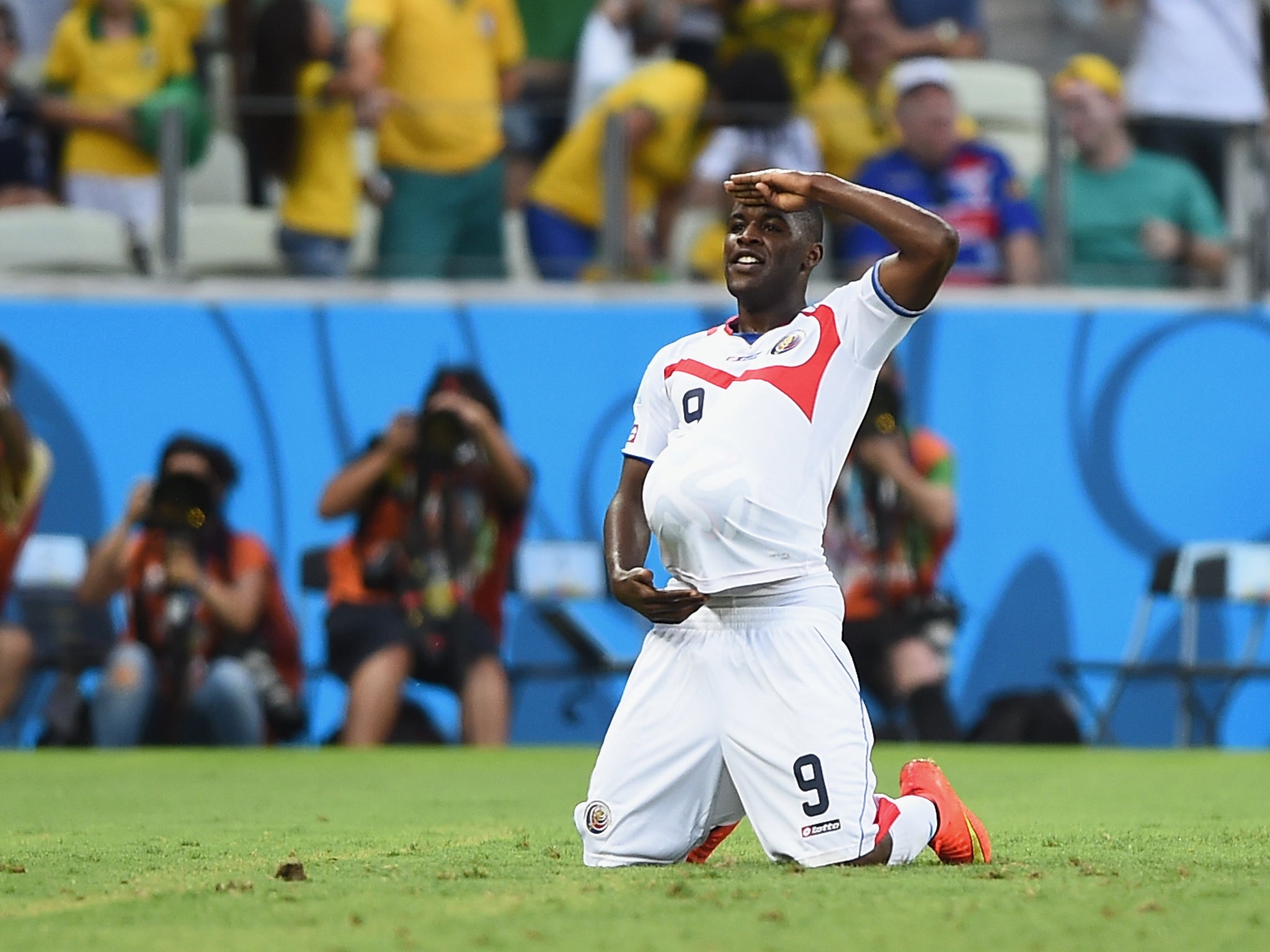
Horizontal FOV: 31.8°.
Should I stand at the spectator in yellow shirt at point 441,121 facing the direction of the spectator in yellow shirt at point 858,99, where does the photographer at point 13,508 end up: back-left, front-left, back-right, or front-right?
back-right

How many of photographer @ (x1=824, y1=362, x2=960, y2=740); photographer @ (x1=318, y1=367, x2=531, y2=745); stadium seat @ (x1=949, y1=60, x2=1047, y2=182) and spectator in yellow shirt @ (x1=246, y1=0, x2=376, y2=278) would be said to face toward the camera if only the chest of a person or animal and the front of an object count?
3

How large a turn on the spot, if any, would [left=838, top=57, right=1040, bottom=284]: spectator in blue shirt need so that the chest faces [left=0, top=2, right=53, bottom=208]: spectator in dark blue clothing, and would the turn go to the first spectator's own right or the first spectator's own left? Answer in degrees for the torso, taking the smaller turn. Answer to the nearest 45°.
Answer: approximately 90° to the first spectator's own right
